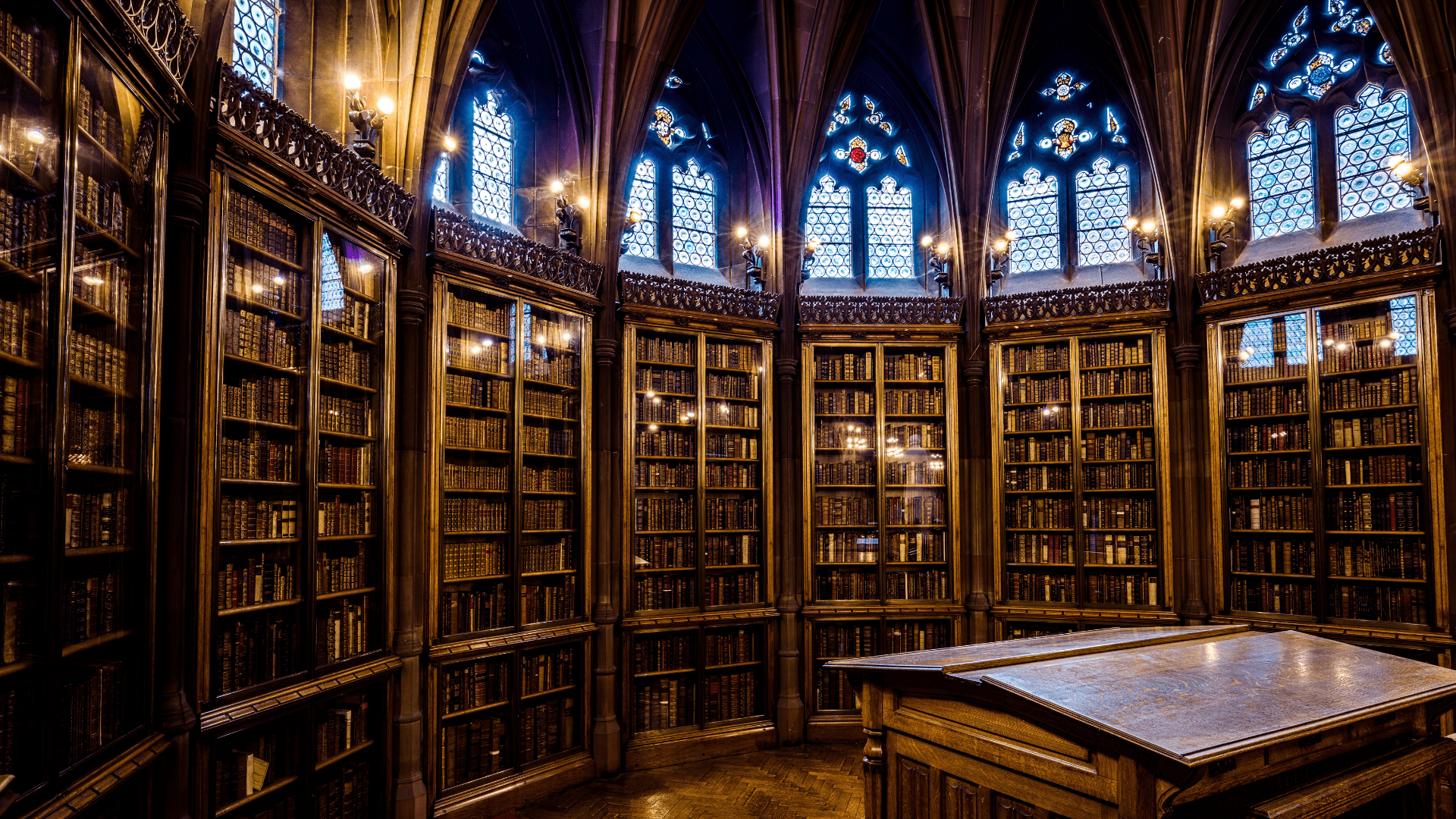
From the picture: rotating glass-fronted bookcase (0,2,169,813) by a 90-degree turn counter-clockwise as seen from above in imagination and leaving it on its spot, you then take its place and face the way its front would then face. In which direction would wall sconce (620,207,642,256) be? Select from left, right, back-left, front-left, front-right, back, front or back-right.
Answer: front

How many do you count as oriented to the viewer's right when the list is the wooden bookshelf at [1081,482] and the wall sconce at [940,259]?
0

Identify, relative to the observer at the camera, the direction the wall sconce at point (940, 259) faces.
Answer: facing the viewer and to the left of the viewer

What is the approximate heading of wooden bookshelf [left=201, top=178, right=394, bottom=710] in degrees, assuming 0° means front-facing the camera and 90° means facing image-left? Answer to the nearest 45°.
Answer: approximately 315°

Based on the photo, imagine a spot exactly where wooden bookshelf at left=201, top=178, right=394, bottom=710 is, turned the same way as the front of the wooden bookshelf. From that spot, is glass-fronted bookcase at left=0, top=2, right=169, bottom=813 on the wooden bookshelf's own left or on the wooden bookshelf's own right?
on the wooden bookshelf's own right

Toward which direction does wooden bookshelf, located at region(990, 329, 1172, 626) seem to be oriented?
toward the camera

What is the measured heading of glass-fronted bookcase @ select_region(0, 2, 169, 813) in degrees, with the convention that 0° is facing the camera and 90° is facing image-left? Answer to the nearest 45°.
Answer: approximately 315°

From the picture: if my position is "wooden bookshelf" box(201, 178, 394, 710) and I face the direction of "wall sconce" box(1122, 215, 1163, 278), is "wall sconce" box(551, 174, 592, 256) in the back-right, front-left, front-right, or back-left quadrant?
front-left

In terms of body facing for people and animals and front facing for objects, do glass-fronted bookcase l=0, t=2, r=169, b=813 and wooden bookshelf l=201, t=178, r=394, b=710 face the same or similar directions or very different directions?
same or similar directions

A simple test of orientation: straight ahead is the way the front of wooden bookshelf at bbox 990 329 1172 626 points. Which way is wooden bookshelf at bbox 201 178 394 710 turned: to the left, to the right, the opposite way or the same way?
to the left

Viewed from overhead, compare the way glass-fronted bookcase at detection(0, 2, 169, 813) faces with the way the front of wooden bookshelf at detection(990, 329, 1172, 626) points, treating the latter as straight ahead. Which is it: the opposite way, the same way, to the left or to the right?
to the left

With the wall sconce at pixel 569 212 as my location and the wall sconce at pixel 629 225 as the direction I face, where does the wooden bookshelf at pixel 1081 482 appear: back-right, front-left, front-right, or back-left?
front-right

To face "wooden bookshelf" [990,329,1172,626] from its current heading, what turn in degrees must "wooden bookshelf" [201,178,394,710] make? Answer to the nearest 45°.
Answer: approximately 45° to its left

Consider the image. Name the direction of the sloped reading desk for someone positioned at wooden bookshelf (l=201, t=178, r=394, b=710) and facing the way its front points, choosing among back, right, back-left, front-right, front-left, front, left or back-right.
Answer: front

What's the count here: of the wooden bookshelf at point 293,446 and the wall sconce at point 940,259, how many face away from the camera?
0

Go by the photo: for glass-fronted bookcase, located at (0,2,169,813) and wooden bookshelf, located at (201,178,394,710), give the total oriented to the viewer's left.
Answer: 0

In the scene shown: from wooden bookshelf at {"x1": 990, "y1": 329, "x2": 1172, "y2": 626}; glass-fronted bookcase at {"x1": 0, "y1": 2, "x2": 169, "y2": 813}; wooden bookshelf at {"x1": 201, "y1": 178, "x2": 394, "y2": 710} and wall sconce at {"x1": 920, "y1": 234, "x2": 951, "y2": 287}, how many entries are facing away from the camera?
0
